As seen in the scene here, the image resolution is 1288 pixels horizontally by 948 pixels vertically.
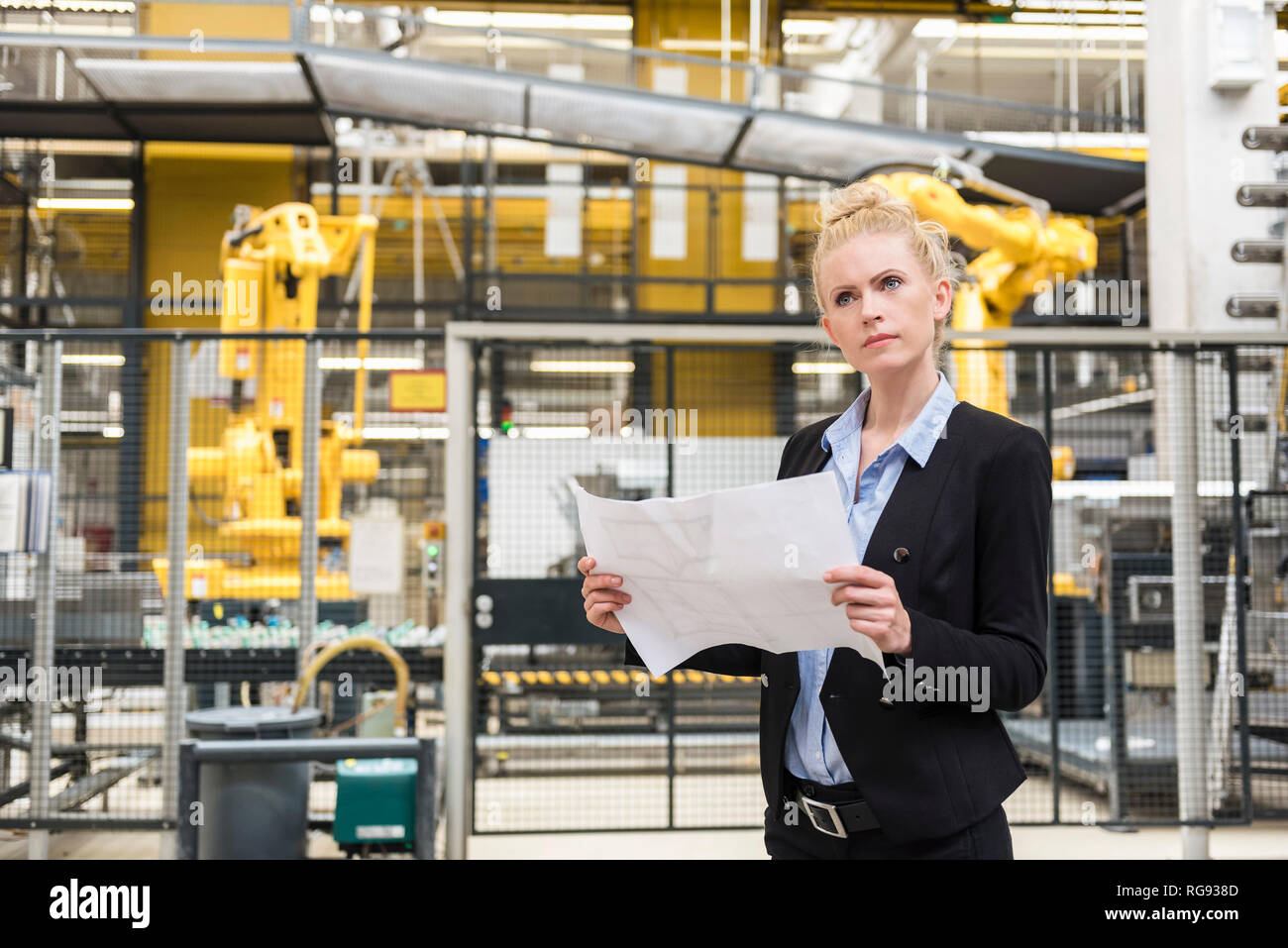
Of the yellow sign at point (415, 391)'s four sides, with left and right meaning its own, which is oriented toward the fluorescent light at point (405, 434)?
back

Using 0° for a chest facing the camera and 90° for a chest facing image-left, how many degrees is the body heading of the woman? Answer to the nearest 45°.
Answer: approximately 45°

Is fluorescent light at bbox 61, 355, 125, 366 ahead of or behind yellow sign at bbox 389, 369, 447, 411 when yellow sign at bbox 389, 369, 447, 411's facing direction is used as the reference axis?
behind

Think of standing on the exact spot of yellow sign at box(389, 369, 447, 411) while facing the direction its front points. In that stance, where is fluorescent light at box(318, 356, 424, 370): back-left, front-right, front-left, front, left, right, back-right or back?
back

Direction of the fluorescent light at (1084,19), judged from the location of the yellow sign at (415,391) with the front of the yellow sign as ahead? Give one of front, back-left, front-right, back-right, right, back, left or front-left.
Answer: back-left

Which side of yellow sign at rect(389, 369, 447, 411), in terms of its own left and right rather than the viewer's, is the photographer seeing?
front

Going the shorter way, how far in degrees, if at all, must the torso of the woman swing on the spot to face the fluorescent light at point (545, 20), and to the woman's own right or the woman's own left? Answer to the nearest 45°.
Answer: approximately 135° to the woman's own right

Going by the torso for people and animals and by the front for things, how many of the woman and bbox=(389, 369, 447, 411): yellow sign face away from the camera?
0

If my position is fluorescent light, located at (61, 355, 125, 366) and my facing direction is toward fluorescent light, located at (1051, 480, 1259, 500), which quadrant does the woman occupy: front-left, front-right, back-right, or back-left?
front-right

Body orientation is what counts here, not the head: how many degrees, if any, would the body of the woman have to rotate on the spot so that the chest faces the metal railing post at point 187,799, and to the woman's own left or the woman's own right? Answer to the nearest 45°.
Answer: approximately 90° to the woman's own right

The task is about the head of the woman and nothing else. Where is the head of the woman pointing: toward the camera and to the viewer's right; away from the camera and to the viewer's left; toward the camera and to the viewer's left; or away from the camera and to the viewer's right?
toward the camera and to the viewer's left
